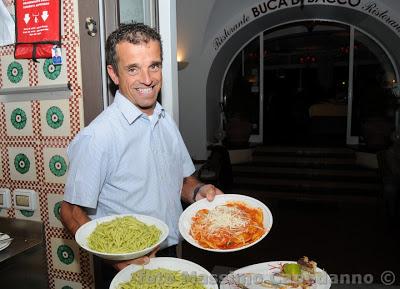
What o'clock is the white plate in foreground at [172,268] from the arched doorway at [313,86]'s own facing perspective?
The white plate in foreground is roughly at 12 o'clock from the arched doorway.

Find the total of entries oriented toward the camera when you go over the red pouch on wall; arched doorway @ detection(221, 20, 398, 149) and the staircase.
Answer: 3

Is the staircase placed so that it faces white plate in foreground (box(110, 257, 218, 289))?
yes

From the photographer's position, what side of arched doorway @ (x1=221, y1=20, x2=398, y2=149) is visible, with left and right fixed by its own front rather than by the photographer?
front

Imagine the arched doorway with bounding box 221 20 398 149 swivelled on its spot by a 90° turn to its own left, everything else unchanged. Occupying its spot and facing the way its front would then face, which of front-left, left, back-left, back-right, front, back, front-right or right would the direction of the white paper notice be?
right

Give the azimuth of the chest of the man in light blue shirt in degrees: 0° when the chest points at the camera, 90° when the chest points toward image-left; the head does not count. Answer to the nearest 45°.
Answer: approximately 315°

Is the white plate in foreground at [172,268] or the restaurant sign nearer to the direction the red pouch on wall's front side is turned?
the white plate in foreground

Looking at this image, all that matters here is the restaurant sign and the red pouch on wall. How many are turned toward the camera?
2

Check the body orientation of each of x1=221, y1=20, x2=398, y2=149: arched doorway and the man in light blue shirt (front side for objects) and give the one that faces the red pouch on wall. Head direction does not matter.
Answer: the arched doorway

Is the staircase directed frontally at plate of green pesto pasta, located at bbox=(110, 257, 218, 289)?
yes

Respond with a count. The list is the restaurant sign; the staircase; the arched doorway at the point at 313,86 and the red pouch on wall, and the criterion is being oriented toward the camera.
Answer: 4

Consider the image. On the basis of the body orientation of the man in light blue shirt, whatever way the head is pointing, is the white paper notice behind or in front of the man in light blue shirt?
behind

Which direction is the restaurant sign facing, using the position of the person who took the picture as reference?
facing the viewer

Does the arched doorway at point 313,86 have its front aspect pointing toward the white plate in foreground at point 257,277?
yes

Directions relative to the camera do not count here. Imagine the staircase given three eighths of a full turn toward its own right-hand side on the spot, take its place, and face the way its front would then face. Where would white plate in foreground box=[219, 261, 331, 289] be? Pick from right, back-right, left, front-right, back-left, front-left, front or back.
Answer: back-left
